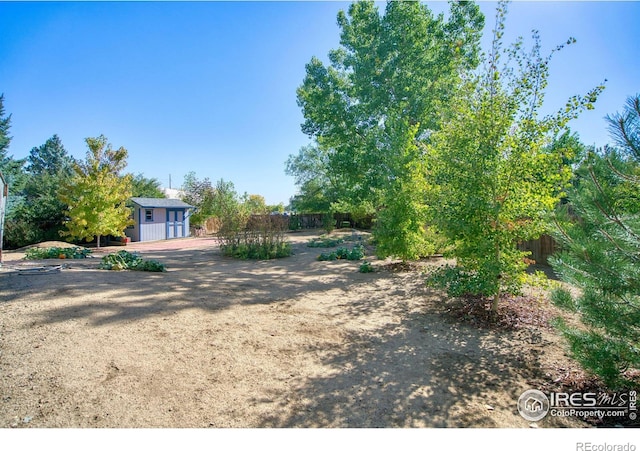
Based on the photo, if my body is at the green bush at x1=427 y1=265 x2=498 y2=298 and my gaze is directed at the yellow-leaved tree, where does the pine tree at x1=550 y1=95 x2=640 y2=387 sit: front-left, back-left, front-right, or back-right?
back-left

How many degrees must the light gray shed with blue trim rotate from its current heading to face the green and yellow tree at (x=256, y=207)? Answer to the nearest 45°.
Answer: approximately 45° to its left

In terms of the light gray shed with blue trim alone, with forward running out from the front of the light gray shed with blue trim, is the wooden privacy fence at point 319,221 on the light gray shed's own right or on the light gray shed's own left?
on the light gray shed's own left

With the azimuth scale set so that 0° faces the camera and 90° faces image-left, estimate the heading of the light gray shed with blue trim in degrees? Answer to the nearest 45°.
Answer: approximately 0°

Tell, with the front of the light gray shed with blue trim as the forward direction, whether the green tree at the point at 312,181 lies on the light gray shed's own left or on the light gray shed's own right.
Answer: on the light gray shed's own left

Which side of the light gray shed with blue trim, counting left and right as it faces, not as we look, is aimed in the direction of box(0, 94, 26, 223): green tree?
right

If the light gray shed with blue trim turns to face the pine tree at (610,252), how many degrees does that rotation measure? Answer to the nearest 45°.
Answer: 0° — it already faces it

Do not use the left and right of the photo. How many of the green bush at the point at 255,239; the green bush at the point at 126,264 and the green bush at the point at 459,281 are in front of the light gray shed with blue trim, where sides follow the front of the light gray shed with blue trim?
3
